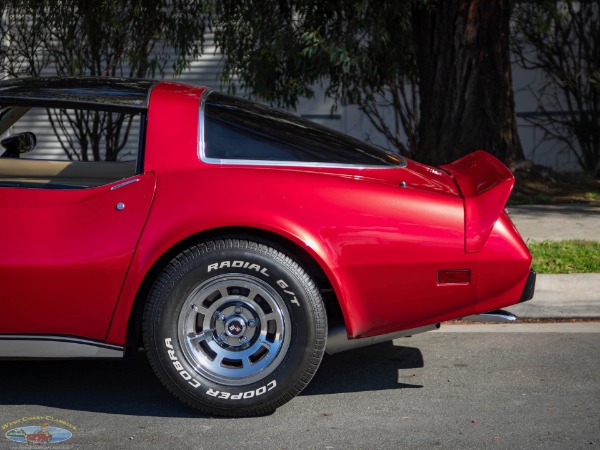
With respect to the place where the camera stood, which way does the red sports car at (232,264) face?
facing to the left of the viewer

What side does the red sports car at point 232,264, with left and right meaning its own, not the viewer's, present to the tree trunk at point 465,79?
right
